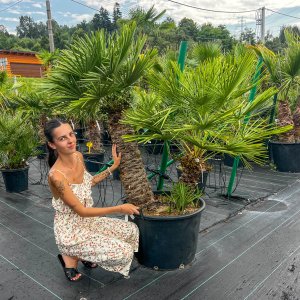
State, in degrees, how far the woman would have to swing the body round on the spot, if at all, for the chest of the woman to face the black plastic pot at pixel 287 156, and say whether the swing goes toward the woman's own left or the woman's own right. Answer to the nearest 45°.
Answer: approximately 90° to the woman's own left

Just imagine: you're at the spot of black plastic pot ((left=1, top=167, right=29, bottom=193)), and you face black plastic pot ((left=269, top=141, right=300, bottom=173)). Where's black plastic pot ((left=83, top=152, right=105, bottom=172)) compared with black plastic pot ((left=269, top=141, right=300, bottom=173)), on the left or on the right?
left

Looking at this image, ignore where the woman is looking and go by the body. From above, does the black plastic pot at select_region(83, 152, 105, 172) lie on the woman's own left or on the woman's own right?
on the woman's own left

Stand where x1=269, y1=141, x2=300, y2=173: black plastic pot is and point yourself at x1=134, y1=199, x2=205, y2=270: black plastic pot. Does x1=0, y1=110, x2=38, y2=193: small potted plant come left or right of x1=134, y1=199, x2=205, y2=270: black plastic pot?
right

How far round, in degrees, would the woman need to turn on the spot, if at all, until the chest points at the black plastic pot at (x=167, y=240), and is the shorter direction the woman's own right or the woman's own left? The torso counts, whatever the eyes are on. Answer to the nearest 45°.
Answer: approximately 45° to the woman's own left

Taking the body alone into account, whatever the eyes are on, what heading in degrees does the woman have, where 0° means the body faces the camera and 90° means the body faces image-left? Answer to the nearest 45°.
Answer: approximately 315°
